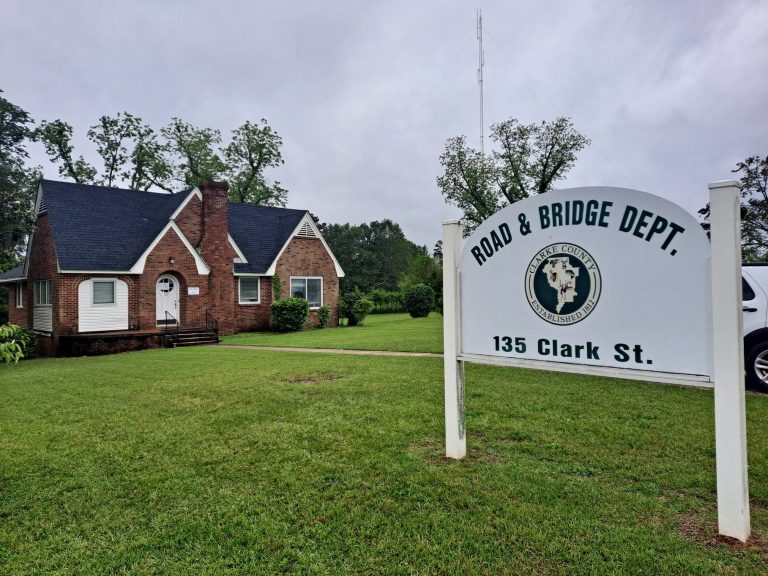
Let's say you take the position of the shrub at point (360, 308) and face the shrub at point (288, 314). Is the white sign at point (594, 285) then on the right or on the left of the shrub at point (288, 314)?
left

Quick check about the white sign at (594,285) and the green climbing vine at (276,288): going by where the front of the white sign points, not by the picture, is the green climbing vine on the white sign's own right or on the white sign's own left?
on the white sign's own right

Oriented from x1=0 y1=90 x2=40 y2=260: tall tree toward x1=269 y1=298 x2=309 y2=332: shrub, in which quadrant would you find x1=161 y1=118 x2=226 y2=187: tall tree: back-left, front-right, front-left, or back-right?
front-left

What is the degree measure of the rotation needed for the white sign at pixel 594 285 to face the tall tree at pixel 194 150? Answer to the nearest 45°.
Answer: approximately 90° to its right

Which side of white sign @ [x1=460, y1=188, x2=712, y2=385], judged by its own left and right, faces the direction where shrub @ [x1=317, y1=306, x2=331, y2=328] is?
right

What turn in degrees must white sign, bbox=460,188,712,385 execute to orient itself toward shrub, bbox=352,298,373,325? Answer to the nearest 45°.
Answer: approximately 90° to its right

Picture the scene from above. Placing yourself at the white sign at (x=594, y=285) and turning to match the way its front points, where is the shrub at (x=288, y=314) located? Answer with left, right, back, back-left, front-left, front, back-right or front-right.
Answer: right

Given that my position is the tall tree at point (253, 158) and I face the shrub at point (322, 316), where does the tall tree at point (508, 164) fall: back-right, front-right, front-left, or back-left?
front-left

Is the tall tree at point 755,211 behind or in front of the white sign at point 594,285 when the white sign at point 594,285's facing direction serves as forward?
behind

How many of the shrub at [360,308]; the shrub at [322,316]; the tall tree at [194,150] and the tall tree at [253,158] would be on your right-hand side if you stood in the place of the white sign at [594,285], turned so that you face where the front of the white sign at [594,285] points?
4

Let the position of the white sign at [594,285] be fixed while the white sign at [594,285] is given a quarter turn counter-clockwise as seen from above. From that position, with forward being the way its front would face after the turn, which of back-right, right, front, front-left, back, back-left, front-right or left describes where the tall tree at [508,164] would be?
back-left

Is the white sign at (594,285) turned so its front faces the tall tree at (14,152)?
no

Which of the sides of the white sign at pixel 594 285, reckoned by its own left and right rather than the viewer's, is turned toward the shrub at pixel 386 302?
right

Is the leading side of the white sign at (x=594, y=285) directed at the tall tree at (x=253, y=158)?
no

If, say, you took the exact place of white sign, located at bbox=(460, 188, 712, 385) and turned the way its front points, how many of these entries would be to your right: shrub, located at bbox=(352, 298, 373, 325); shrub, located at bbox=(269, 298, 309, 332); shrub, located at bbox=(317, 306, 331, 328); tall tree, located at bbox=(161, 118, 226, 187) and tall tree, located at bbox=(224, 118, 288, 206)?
5

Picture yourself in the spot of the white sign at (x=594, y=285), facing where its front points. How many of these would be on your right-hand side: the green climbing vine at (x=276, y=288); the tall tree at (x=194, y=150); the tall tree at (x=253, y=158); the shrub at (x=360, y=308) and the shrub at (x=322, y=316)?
5

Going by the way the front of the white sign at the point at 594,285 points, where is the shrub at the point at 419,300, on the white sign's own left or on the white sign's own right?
on the white sign's own right

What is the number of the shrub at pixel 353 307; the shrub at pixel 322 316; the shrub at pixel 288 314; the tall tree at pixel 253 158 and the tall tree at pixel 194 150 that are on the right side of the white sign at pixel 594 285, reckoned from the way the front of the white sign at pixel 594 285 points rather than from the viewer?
5

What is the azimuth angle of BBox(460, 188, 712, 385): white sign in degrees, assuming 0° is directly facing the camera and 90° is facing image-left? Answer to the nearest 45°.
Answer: approximately 45°

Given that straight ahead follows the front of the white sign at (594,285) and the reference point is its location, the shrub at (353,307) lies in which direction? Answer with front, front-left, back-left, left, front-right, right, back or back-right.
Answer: right
